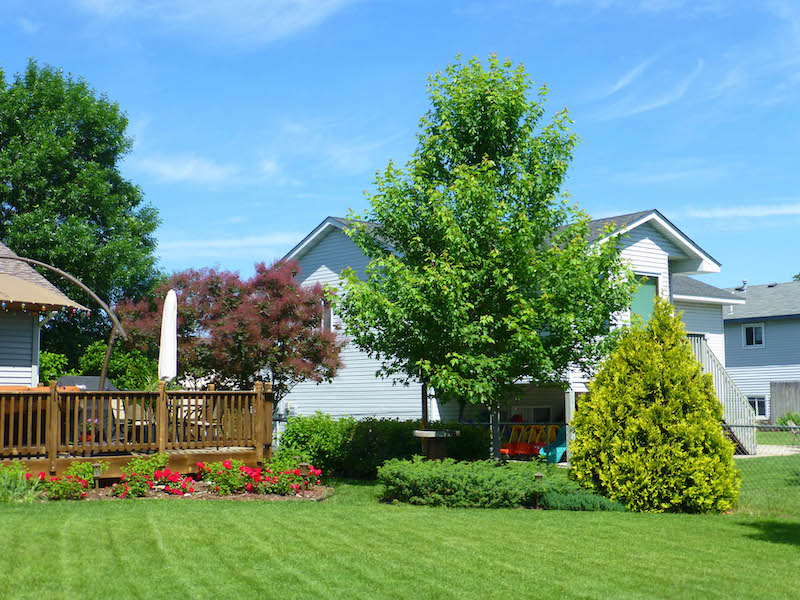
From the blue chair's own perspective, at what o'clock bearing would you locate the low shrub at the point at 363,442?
The low shrub is roughly at 12 o'clock from the blue chair.

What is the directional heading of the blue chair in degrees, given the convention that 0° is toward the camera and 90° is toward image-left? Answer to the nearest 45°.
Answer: approximately 45°
